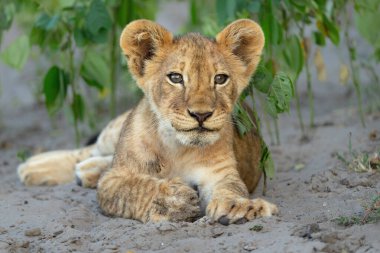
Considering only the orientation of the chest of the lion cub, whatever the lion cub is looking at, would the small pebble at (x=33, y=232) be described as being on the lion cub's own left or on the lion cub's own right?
on the lion cub's own right

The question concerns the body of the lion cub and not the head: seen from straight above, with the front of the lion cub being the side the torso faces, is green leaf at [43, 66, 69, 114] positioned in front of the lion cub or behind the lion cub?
behind

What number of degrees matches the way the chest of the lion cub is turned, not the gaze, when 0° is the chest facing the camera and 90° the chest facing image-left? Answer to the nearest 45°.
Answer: approximately 0°

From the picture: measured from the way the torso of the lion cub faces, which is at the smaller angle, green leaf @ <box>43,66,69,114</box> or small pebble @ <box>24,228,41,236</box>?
the small pebble

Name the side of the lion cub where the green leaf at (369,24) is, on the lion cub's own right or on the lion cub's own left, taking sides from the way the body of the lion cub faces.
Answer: on the lion cub's own left
